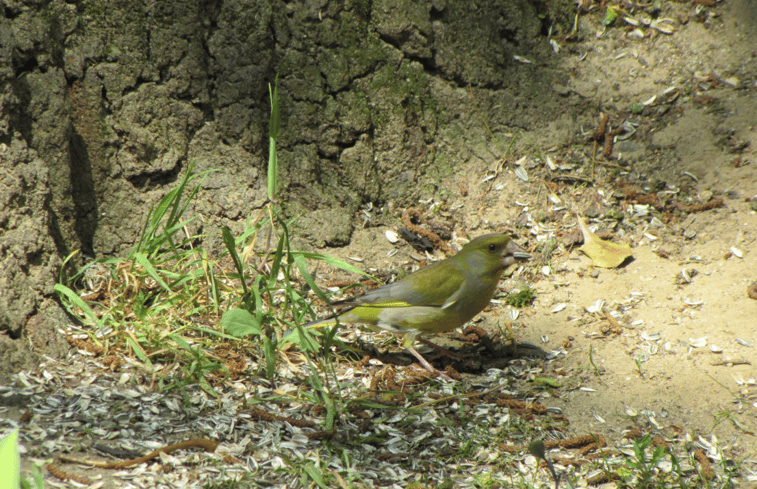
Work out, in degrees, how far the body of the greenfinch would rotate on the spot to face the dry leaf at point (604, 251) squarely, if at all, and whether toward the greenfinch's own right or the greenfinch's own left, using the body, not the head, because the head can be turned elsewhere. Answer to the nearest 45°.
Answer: approximately 45° to the greenfinch's own left

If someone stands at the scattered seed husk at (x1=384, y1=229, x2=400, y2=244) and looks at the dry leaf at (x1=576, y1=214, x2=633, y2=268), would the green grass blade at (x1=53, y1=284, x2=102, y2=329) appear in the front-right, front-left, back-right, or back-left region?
back-right

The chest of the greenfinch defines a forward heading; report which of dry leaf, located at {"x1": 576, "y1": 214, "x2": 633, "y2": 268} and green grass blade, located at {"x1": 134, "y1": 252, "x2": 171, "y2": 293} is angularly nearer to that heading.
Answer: the dry leaf

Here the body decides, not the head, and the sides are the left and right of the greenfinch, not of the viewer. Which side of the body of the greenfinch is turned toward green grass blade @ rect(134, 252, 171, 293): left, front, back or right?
back

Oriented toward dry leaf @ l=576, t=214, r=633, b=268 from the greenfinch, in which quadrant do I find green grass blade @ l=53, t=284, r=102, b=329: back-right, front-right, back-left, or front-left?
back-left

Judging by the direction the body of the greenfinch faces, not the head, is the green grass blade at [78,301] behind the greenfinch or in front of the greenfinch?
behind

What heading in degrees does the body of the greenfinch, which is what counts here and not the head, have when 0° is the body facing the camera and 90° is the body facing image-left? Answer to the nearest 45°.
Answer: approximately 270°
